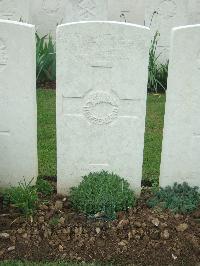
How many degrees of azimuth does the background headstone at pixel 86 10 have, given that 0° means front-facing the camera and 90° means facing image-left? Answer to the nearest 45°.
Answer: approximately 0°

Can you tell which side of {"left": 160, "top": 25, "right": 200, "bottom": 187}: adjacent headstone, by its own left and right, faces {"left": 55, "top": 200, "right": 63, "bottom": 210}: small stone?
right

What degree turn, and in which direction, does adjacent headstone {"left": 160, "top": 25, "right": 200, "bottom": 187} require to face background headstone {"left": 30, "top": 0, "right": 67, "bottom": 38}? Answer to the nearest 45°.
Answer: approximately 135° to its right

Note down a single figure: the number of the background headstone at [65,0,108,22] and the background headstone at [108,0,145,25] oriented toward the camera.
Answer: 2

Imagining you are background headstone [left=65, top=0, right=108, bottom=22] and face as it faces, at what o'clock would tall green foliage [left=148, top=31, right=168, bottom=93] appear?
The tall green foliage is roughly at 10 o'clock from the background headstone.
